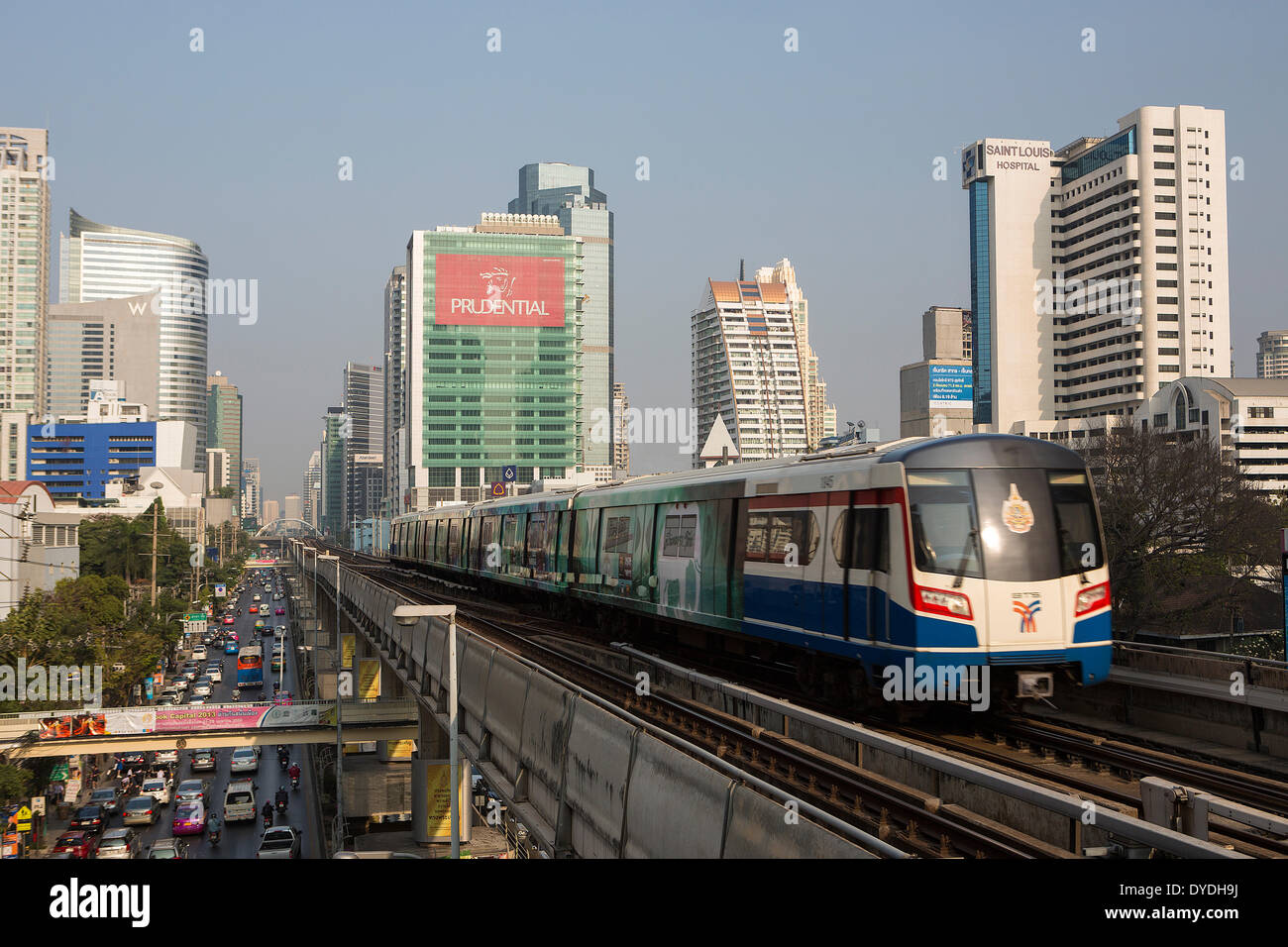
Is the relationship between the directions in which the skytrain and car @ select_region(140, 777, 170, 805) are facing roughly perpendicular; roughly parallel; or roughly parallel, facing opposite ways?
roughly parallel, facing opposite ways

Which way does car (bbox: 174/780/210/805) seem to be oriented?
away from the camera

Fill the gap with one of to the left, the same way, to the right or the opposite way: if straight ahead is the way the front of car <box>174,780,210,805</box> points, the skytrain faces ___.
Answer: the opposite way

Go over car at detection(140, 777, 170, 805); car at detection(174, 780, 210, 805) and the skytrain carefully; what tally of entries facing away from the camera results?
2

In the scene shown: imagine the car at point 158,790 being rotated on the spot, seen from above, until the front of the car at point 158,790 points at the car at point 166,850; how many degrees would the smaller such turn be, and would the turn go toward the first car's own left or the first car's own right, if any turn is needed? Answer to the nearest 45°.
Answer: approximately 180°

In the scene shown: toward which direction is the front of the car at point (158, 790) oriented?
away from the camera

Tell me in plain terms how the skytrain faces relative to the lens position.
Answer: facing the viewer and to the right of the viewer
